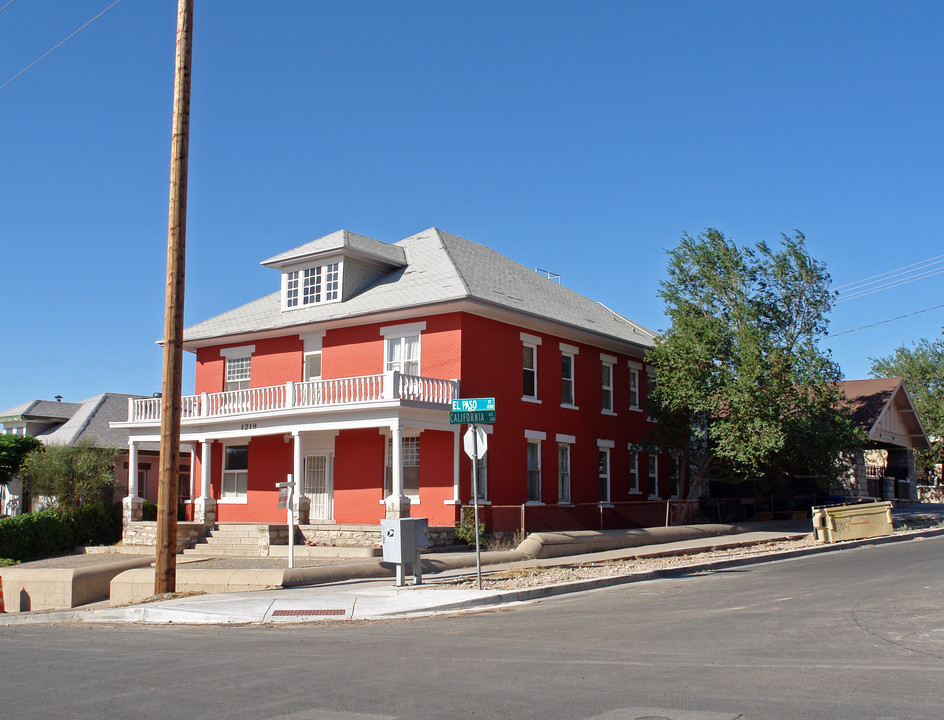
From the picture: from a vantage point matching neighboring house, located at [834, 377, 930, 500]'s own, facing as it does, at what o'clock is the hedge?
The hedge is roughly at 3 o'clock from the neighboring house.

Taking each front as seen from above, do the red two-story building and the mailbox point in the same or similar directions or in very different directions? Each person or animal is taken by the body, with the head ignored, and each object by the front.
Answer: same or similar directions

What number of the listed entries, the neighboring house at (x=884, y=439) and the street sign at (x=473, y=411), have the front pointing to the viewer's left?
0

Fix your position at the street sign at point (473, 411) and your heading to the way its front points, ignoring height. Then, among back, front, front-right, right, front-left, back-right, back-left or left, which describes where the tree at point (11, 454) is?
back-right

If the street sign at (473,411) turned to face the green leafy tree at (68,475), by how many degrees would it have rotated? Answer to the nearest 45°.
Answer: approximately 135° to its right

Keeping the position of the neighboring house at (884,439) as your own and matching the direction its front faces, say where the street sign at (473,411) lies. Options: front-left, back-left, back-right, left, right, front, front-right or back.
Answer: front-right

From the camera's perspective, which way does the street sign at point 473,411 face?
toward the camera

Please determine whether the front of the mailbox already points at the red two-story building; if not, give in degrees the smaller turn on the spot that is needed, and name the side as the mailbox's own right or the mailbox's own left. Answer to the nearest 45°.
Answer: approximately 135° to the mailbox's own right

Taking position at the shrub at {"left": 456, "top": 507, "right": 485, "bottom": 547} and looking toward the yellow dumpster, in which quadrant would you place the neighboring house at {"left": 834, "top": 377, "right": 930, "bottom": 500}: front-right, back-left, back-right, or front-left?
front-left

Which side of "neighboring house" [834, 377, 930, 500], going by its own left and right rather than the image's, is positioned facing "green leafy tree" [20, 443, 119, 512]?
right

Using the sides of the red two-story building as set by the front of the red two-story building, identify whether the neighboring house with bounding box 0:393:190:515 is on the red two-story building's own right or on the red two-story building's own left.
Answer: on the red two-story building's own right

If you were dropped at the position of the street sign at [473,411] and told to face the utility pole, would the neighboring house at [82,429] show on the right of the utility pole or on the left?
right

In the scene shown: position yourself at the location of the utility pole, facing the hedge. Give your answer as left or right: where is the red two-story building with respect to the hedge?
right

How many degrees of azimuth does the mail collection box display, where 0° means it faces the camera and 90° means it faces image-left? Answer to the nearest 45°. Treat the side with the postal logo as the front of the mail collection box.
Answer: approximately 45°

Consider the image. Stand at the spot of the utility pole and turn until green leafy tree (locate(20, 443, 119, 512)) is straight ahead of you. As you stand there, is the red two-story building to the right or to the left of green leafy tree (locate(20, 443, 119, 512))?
right
